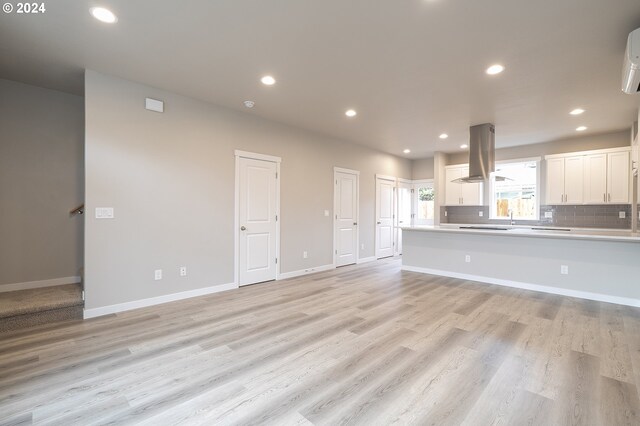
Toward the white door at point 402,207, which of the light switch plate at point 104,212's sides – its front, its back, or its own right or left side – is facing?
left

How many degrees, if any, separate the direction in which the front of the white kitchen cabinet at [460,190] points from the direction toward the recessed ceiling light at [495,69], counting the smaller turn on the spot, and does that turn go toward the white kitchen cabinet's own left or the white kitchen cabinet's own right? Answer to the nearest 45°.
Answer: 0° — it already faces it

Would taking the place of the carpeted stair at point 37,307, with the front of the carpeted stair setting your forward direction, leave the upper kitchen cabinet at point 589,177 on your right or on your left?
on your left

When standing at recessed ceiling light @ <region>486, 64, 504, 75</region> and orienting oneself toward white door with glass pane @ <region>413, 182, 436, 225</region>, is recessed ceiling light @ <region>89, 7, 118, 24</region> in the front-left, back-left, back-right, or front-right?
back-left

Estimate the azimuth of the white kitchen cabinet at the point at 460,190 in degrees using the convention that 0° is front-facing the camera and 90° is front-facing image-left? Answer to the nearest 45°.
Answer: approximately 0°

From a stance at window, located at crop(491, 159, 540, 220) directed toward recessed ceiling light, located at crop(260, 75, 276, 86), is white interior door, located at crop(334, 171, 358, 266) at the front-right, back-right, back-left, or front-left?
front-right

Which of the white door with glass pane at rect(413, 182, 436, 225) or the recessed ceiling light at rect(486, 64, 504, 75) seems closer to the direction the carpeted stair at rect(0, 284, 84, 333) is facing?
the recessed ceiling light

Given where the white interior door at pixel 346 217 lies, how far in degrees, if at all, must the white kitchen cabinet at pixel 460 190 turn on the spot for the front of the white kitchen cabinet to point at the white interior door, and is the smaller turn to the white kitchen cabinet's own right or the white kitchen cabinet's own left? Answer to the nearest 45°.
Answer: approximately 45° to the white kitchen cabinet's own right

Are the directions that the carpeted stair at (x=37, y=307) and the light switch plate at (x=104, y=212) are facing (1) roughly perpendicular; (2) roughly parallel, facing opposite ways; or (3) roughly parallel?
roughly parallel

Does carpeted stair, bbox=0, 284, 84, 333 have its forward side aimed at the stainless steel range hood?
no

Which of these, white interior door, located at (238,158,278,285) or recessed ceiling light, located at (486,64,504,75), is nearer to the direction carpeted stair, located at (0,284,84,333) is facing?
the recessed ceiling light

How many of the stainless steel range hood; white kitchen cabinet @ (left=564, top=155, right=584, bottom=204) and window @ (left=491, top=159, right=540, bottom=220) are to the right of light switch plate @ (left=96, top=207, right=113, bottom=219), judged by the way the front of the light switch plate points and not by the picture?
0

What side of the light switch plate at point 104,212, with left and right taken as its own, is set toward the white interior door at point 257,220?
left
